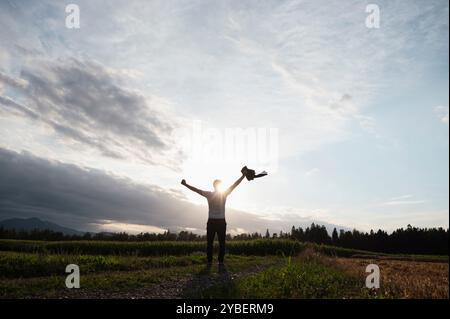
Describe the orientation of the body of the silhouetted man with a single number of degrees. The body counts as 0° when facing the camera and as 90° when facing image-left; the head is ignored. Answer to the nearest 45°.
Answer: approximately 180°
